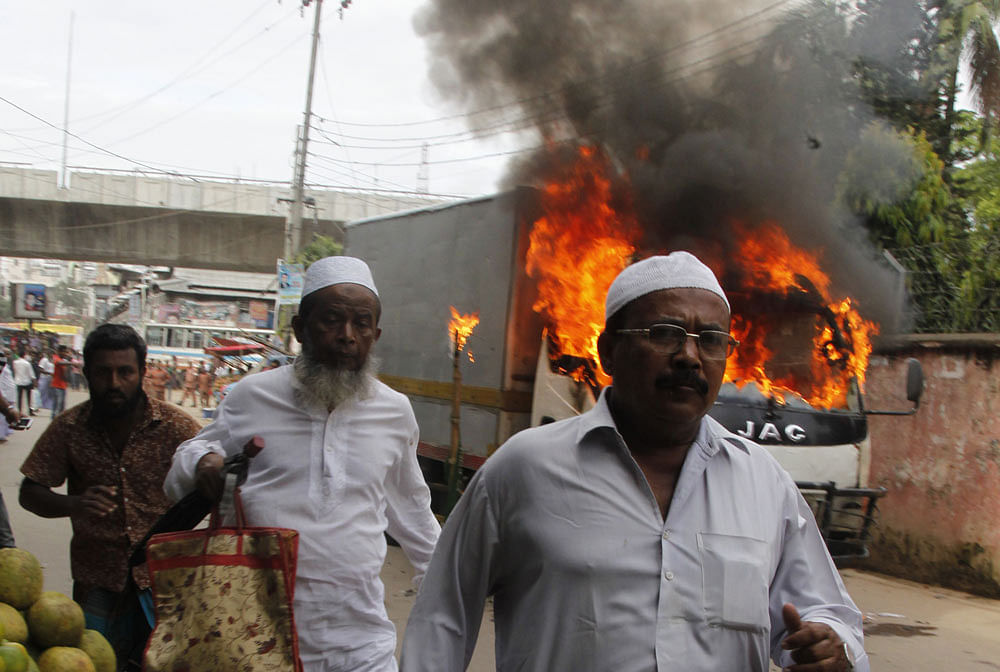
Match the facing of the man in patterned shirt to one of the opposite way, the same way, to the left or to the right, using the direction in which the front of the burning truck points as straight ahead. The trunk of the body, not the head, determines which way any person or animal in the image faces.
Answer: the same way

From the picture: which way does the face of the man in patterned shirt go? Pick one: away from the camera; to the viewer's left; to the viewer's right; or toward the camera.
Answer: toward the camera

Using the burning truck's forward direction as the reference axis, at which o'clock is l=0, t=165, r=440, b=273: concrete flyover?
The concrete flyover is roughly at 6 o'clock from the burning truck.

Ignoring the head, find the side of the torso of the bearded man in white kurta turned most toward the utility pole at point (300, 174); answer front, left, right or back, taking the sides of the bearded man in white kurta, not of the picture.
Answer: back

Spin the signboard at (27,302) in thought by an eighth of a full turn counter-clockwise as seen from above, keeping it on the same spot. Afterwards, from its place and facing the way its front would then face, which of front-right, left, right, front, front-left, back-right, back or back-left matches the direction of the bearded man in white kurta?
front-right

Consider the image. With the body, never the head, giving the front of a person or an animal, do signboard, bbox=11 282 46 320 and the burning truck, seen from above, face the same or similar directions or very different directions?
same or similar directions

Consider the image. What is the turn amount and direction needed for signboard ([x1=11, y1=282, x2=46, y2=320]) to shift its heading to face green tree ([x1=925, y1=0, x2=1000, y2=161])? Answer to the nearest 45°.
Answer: approximately 45° to its left

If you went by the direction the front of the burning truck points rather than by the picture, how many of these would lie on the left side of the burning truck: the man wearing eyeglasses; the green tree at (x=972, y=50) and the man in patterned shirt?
1

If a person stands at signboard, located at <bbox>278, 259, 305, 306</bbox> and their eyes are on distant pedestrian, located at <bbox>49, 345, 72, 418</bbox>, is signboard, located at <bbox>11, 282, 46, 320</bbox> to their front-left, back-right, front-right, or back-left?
front-right

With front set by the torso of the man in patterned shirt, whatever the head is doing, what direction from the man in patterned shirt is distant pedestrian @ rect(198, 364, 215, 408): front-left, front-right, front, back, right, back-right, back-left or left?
back

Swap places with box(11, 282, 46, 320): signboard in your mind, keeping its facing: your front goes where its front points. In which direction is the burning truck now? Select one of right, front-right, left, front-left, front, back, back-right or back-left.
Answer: front

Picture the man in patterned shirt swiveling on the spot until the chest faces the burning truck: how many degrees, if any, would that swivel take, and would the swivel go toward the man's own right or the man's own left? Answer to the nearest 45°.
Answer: approximately 135° to the man's own left

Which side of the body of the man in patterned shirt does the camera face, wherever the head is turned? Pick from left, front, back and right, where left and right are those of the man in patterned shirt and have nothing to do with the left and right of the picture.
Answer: front

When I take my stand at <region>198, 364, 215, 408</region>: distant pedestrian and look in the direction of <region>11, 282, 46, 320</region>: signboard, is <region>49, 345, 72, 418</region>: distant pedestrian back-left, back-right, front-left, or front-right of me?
front-left

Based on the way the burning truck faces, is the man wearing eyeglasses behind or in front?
in front

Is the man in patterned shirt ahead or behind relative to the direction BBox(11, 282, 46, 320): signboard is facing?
ahead

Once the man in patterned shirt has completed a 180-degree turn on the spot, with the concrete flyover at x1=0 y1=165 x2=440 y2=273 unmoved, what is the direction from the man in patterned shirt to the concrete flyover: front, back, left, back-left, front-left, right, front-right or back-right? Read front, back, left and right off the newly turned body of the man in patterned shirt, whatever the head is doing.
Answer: front

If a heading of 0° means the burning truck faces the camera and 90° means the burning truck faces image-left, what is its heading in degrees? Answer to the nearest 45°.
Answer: approximately 315°

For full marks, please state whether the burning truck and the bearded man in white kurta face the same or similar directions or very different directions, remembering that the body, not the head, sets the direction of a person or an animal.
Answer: same or similar directions

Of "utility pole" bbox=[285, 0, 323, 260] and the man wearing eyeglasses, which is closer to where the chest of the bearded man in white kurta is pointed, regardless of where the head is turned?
the man wearing eyeglasses

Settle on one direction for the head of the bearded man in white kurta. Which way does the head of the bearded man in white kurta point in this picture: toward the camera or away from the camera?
toward the camera

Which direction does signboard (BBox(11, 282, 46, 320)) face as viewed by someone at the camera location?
facing the viewer
